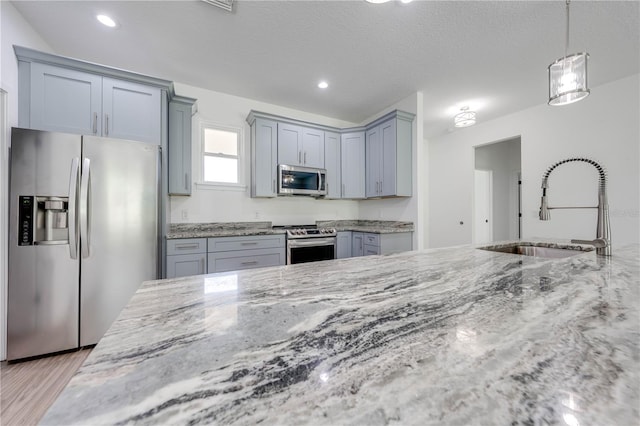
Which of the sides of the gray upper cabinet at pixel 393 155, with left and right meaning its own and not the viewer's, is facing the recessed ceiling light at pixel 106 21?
front

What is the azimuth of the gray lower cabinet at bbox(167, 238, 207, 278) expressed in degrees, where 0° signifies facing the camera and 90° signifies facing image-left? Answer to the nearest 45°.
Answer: approximately 0°

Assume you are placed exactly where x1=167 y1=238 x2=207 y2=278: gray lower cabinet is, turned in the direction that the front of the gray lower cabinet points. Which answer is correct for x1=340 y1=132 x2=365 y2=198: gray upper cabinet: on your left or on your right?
on your left

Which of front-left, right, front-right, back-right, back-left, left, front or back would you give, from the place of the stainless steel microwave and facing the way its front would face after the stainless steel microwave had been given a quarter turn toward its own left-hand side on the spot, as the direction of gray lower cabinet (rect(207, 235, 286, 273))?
back

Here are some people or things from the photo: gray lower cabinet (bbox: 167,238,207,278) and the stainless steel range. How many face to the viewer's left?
0

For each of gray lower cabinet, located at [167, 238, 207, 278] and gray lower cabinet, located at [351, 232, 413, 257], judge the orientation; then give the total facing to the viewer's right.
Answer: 0

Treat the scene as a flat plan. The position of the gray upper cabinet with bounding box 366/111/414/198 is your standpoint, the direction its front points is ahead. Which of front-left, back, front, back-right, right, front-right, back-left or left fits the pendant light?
left

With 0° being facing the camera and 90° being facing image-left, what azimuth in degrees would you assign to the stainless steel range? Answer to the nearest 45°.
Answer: approximately 315°

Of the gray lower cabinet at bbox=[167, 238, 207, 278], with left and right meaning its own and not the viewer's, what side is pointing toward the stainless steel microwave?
left

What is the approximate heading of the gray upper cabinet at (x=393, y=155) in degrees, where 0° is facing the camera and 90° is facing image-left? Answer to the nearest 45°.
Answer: approximately 45°
